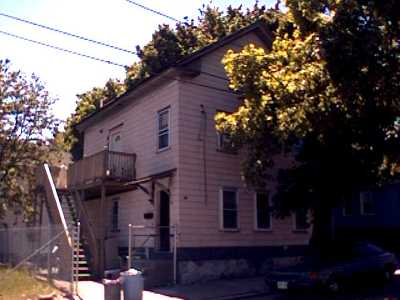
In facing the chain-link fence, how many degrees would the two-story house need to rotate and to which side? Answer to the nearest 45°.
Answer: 0° — it already faces it

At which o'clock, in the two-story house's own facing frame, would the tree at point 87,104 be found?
The tree is roughly at 4 o'clock from the two-story house.

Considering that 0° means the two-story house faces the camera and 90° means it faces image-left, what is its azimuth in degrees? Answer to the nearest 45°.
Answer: approximately 45°

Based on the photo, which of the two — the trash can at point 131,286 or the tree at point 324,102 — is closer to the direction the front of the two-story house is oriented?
the trash can

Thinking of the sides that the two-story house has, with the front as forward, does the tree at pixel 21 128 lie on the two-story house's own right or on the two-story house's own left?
on the two-story house's own right

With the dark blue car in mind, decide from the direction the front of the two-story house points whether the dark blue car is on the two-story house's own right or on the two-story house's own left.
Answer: on the two-story house's own left

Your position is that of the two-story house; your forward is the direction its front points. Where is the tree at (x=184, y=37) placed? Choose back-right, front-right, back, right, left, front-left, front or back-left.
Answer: back-right

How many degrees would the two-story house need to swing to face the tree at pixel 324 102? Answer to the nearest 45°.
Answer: approximately 90° to its left

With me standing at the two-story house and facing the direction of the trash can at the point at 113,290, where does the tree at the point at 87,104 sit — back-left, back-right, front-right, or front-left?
back-right
